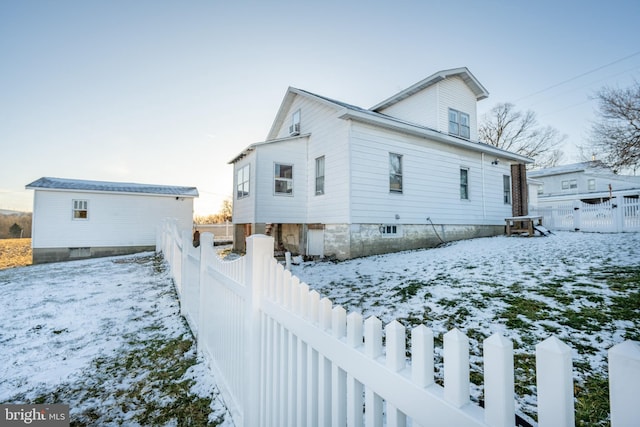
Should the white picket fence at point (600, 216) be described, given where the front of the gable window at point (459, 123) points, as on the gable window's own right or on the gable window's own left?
on the gable window's own left

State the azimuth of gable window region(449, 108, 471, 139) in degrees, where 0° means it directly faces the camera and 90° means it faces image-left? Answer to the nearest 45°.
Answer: approximately 315°

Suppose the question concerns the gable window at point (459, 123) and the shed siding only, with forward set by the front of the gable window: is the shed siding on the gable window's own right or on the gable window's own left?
on the gable window's own right

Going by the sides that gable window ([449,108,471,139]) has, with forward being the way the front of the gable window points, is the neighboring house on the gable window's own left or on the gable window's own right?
on the gable window's own left
